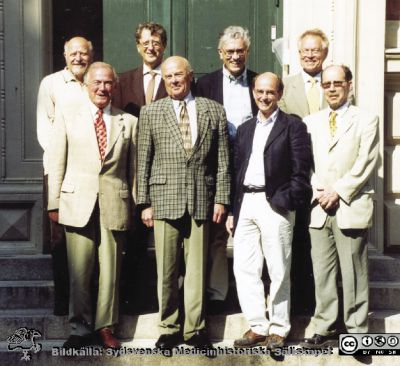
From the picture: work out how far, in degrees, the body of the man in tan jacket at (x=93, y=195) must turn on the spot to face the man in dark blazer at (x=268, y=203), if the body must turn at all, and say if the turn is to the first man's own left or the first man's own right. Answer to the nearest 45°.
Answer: approximately 90° to the first man's own left

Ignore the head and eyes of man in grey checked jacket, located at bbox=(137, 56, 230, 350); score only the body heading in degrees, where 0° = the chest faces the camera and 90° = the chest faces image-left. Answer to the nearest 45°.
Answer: approximately 0°

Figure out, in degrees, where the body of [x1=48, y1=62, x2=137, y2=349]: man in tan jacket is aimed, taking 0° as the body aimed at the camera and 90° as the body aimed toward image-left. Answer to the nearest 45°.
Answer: approximately 0°

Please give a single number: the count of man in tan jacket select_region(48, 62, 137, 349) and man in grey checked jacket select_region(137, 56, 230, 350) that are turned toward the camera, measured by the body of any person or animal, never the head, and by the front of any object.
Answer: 2

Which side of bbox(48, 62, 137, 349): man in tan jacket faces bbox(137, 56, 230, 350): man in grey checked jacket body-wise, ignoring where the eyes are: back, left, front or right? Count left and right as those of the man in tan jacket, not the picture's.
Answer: left

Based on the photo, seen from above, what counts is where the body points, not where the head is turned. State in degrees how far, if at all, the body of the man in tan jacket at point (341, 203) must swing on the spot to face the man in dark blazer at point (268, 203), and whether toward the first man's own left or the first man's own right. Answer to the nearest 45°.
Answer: approximately 45° to the first man's own right

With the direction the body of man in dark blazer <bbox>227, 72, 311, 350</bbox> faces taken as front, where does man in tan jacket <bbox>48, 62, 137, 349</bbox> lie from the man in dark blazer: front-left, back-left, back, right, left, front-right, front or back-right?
front-right

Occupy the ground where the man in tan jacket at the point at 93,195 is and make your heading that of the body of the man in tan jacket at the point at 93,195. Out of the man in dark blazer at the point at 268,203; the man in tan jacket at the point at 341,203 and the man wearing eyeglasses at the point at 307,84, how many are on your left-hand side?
3

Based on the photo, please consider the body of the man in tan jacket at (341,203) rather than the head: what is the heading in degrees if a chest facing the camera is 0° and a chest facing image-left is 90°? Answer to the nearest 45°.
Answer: approximately 45°
